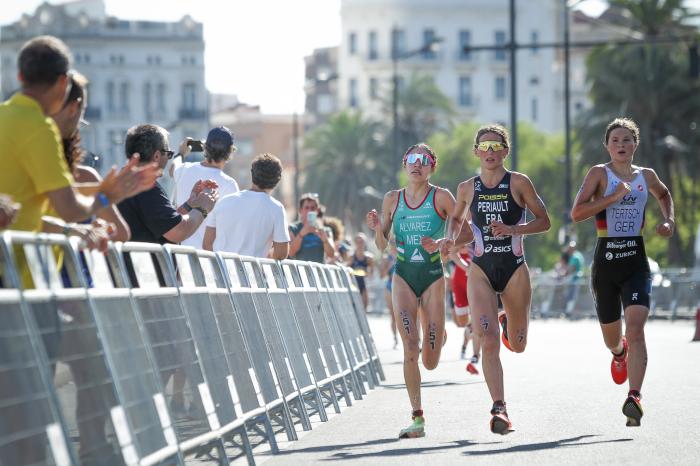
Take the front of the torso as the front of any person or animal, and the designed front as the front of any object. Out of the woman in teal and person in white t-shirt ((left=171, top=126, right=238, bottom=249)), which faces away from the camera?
the spectator

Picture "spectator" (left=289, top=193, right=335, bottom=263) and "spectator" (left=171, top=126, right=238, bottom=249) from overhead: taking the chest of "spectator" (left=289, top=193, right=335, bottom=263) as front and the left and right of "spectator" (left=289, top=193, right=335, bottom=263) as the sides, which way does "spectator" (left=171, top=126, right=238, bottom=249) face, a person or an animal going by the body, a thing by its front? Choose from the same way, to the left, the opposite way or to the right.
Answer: the opposite way

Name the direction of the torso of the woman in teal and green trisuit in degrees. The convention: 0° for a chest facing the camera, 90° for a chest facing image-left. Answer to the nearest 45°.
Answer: approximately 0°

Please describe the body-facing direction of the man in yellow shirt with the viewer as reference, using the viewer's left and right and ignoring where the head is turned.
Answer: facing away from the viewer and to the right of the viewer

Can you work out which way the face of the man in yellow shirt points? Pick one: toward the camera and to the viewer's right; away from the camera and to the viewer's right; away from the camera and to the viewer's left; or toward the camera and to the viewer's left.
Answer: away from the camera and to the viewer's right

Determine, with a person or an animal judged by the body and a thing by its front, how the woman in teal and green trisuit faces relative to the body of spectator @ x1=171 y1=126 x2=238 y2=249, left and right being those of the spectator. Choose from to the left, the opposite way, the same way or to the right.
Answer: the opposite way

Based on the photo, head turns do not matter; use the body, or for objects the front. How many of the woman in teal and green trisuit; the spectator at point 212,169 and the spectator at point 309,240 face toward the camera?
2
